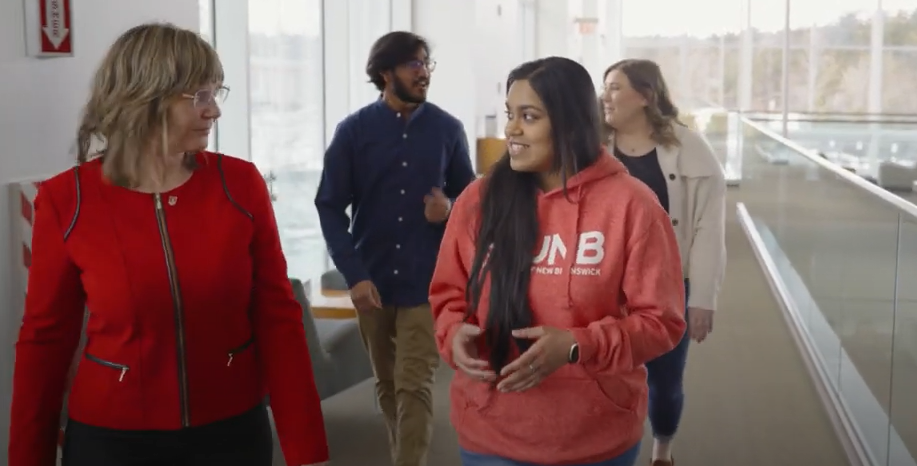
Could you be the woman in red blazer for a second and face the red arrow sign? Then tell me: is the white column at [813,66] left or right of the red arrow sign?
right

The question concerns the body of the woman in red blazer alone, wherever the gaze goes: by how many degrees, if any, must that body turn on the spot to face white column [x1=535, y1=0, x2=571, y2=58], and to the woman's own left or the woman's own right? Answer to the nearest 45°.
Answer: approximately 180°

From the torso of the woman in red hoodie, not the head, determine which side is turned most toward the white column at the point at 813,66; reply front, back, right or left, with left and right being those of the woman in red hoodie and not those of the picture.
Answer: back

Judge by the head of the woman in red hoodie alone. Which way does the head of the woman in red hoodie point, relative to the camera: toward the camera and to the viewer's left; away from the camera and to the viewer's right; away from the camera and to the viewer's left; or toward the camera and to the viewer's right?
toward the camera and to the viewer's left

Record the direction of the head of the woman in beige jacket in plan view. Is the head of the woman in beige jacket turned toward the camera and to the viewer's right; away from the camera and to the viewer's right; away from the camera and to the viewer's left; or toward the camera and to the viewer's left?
toward the camera and to the viewer's left

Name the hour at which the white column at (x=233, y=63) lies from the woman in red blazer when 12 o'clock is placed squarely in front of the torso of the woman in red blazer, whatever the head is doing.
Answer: The white column is roughly at 6 o'clock from the woman in red blazer.

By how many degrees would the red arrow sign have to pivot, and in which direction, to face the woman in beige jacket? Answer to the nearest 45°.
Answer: approximately 90° to its left

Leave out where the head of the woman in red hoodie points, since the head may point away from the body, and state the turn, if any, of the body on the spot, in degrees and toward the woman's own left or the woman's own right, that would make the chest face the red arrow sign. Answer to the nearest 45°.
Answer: approximately 135° to the woman's own right

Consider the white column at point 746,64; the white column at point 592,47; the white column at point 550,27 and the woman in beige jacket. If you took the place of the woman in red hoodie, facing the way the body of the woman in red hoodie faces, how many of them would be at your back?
4

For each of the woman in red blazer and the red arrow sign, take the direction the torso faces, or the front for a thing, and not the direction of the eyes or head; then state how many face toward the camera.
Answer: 2

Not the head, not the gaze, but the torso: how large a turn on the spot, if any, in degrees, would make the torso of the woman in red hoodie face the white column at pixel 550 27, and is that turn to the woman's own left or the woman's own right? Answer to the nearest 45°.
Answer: approximately 180°

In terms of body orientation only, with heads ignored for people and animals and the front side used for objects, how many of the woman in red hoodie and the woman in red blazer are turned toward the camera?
2

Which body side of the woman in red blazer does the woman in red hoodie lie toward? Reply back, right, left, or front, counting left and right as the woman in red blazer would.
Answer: left
